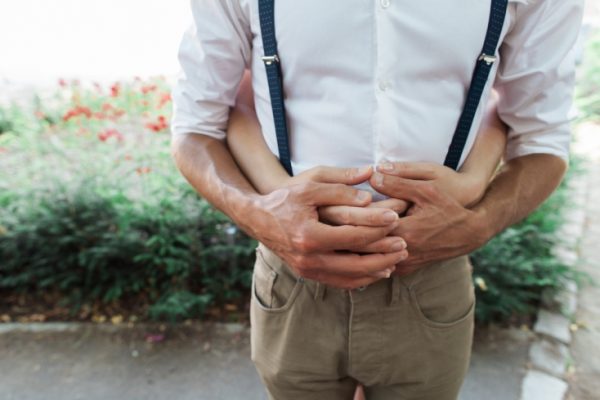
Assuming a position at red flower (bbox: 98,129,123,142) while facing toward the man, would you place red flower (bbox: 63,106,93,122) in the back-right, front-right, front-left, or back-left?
back-right

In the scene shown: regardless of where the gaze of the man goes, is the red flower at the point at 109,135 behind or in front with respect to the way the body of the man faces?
behind

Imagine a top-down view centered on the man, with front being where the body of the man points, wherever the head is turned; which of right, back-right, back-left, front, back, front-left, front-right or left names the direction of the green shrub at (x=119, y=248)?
back-right

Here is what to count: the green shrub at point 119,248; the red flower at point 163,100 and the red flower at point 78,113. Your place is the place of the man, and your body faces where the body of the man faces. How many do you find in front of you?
0

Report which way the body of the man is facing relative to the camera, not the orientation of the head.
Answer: toward the camera

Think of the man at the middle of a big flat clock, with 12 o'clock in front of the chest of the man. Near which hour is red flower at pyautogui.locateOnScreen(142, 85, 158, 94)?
The red flower is roughly at 5 o'clock from the man.

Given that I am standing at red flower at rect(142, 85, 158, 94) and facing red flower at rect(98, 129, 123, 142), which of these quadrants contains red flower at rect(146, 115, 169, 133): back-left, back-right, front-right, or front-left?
front-left

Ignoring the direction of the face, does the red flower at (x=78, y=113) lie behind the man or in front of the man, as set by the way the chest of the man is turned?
behind

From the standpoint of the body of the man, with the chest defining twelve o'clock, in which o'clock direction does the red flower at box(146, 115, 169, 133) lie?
The red flower is roughly at 5 o'clock from the man.

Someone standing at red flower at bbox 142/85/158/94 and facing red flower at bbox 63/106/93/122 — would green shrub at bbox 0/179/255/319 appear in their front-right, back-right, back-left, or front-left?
front-left

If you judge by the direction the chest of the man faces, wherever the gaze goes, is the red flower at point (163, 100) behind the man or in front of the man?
behind
